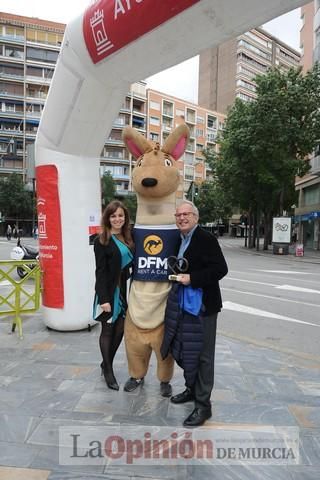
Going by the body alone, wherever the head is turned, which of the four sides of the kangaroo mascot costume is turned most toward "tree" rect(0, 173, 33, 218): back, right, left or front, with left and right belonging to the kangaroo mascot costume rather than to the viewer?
back

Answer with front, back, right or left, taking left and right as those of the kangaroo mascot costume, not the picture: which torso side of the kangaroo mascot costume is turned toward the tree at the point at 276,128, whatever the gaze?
back

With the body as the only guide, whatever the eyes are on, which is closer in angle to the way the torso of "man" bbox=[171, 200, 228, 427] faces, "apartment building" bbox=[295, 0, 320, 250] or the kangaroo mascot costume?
the kangaroo mascot costume

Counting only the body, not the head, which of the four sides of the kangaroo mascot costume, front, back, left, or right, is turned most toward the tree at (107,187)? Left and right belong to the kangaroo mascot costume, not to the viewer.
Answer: back

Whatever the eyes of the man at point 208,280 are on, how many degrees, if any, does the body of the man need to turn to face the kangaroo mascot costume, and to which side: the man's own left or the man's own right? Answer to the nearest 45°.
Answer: approximately 90° to the man's own right

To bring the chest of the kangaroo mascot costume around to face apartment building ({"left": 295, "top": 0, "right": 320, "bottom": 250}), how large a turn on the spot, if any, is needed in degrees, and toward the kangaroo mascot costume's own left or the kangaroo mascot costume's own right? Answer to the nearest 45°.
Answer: approximately 135° to the kangaroo mascot costume's own left

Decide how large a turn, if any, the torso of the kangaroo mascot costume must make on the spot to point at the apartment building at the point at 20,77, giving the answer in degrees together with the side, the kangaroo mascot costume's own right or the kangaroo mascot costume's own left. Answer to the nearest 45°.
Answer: approximately 180°

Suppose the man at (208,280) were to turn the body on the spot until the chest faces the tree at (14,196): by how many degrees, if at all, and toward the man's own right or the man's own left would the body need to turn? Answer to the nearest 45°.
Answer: approximately 90° to the man's own right

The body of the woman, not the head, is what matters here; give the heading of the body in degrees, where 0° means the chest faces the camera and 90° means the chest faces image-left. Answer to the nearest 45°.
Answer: approximately 315°
